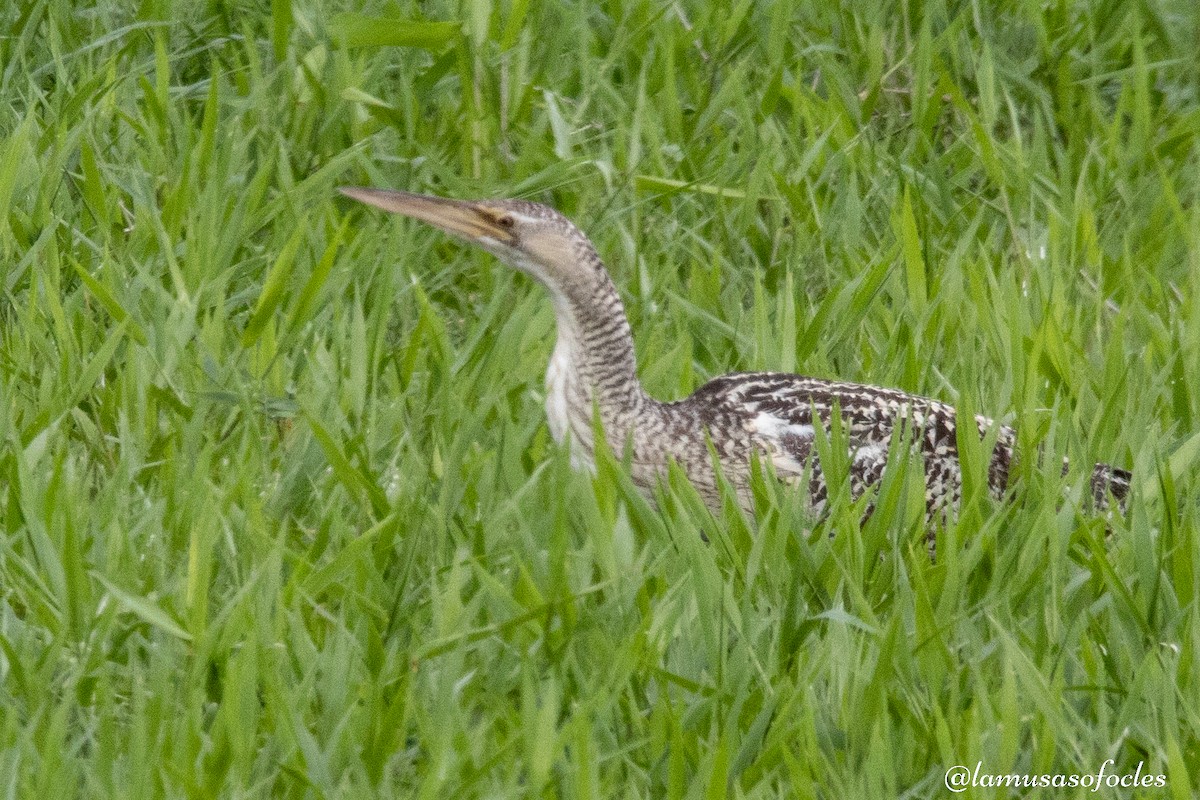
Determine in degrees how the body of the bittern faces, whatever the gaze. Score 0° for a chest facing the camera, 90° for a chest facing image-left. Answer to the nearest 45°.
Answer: approximately 90°
